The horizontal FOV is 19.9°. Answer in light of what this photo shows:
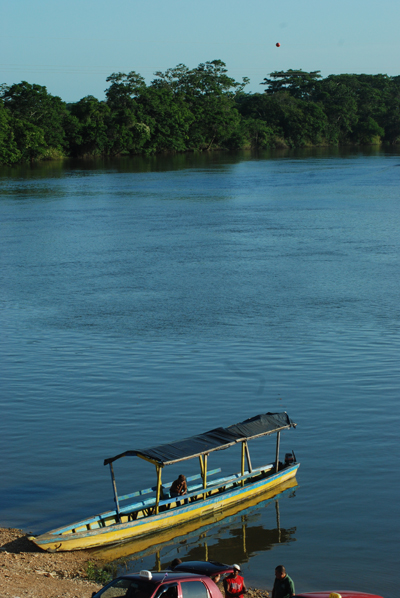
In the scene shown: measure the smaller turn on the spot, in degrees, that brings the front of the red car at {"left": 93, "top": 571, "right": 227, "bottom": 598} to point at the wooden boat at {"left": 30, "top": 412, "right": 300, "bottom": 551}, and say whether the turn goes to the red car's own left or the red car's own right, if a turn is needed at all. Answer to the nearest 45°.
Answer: approximately 135° to the red car's own right

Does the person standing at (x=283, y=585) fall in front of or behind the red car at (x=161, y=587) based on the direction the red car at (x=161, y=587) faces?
behind

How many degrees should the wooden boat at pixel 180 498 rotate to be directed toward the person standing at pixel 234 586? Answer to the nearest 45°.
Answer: approximately 45° to its left

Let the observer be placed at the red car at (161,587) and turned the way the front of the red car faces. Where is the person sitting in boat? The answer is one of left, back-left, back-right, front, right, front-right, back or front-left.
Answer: back-right

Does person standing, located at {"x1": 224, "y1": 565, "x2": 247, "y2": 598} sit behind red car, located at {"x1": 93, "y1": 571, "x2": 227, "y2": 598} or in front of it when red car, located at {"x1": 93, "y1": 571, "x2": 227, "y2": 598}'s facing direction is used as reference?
behind

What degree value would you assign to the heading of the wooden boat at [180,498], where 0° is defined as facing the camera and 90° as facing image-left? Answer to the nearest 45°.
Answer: approximately 45°
